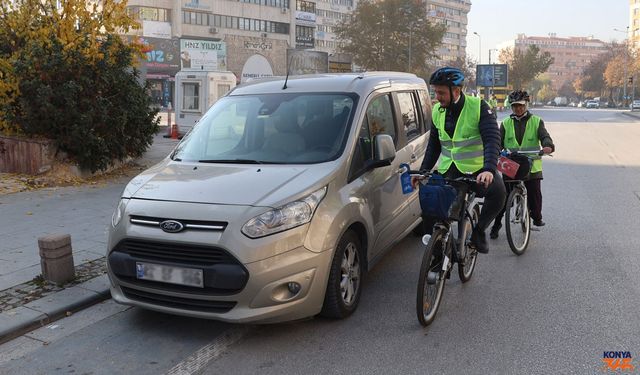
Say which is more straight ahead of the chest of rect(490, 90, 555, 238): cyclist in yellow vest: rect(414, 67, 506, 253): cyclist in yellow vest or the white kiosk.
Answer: the cyclist in yellow vest

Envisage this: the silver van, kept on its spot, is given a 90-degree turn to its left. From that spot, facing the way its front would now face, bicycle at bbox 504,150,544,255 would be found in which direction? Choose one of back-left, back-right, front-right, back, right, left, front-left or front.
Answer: left

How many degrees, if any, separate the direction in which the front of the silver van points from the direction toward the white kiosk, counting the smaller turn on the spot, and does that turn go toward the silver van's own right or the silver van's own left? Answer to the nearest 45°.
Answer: approximately 135° to the silver van's own right

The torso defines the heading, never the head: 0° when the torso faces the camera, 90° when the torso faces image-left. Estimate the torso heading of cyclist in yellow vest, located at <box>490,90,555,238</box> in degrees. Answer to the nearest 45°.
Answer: approximately 0°

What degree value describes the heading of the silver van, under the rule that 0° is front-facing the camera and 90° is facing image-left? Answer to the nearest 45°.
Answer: approximately 45°

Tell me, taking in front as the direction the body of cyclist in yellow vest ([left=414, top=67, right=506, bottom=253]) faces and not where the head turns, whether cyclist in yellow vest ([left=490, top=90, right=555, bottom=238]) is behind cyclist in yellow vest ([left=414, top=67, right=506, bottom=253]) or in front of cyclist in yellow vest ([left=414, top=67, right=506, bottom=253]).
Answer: behind
